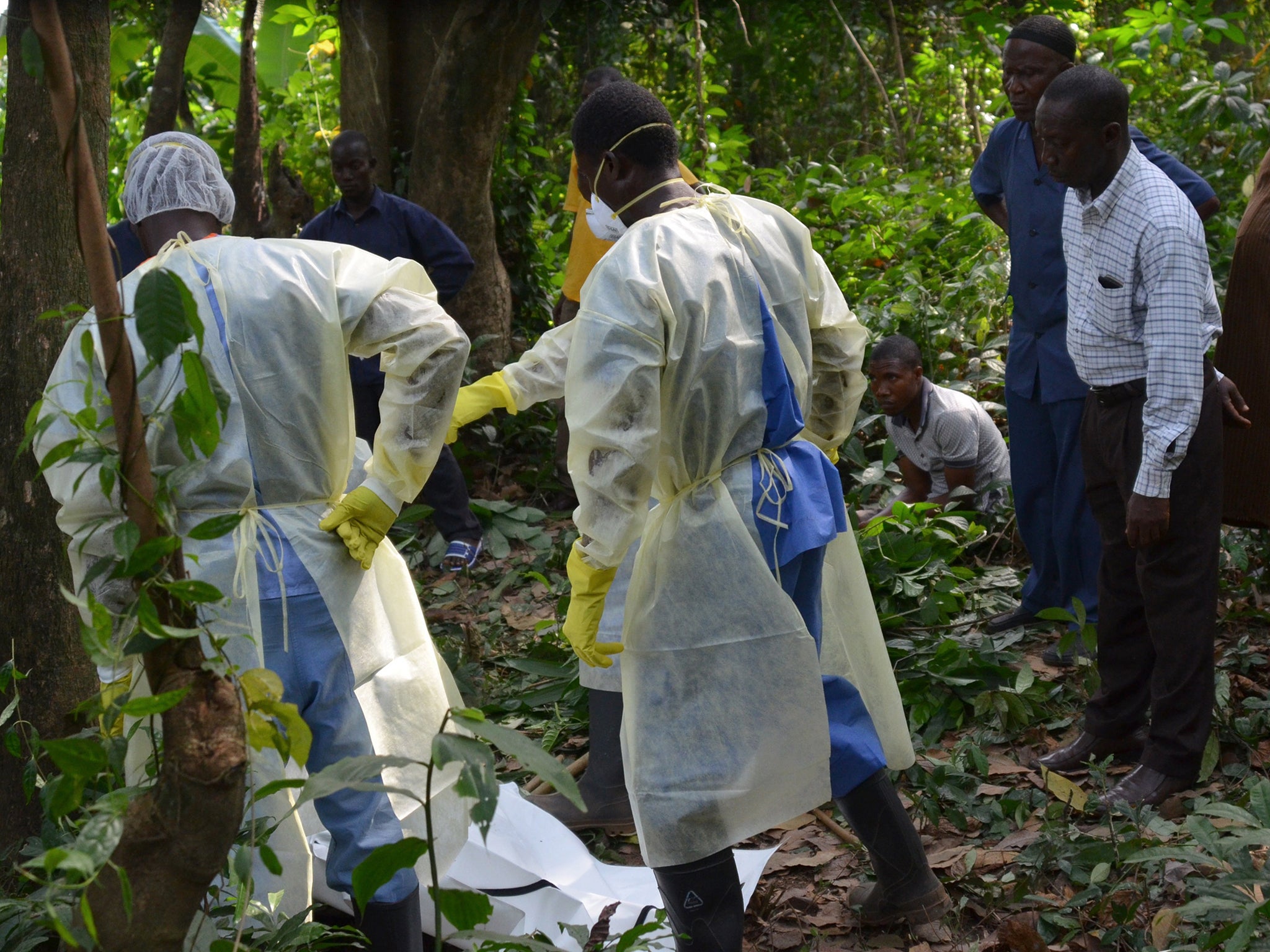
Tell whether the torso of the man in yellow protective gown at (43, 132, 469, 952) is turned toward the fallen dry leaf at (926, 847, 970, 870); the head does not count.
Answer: no

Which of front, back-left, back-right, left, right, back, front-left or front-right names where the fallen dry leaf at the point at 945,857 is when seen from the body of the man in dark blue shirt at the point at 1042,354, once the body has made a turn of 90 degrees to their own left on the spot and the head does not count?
front-right

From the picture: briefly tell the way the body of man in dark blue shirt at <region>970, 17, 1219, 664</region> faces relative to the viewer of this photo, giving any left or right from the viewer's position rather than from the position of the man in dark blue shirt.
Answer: facing the viewer and to the left of the viewer

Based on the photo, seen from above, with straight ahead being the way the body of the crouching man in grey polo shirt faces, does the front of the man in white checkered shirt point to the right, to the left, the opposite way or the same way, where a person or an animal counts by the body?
the same way

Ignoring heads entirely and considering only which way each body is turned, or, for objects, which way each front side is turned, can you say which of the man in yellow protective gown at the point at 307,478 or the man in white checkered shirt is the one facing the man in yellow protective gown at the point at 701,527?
the man in white checkered shirt

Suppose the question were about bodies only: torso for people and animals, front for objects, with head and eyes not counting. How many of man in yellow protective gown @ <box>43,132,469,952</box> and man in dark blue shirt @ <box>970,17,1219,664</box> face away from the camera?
1

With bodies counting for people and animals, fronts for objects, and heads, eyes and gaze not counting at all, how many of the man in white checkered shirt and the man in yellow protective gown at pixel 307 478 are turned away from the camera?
1

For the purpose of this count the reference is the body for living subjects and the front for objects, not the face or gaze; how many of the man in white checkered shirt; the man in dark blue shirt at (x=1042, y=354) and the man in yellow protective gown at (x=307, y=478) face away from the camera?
1

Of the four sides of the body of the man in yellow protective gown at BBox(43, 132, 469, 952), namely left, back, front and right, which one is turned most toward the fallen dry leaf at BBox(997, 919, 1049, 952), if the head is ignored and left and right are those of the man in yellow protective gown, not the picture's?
right

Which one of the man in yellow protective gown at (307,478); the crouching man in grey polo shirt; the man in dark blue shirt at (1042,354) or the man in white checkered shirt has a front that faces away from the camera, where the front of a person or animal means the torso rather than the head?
the man in yellow protective gown

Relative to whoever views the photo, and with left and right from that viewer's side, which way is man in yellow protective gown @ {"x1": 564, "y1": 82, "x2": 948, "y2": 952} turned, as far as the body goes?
facing away from the viewer and to the left of the viewer

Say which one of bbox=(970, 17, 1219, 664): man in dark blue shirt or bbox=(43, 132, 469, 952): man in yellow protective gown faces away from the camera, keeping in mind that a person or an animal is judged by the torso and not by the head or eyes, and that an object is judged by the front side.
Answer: the man in yellow protective gown

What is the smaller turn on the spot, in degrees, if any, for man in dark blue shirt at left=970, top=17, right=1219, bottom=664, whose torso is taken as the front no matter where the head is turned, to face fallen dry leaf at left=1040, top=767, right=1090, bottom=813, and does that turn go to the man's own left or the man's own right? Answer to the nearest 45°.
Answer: approximately 45° to the man's own left

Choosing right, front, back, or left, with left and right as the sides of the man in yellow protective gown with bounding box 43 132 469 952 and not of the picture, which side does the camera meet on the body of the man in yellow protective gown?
back

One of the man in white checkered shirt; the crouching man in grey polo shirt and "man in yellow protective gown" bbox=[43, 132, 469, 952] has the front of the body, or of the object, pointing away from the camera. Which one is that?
the man in yellow protective gown

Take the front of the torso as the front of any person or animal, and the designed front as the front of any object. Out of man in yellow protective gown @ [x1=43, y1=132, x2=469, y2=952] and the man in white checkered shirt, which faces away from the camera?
the man in yellow protective gown

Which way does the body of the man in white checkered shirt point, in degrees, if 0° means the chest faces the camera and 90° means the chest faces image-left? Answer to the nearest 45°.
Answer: approximately 45°

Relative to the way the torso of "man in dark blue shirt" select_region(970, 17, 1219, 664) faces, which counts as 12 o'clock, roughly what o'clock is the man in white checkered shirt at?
The man in white checkered shirt is roughly at 10 o'clock from the man in dark blue shirt.

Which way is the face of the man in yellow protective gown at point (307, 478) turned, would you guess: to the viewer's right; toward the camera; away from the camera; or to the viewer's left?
away from the camera
